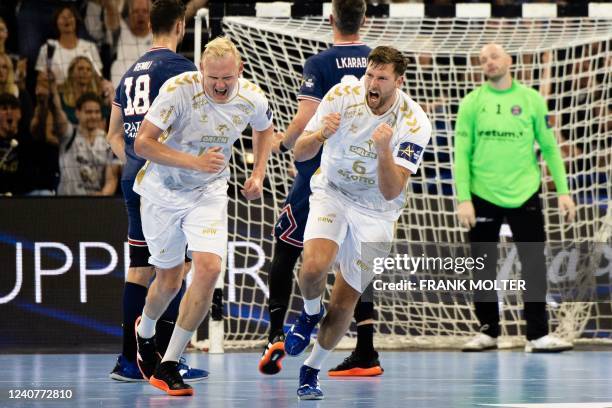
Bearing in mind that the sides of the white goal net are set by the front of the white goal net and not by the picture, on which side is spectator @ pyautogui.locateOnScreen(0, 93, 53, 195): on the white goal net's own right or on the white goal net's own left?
on the white goal net's own right

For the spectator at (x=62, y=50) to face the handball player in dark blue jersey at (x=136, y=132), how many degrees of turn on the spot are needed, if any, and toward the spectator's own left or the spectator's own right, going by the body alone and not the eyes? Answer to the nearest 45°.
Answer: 0° — they already face them

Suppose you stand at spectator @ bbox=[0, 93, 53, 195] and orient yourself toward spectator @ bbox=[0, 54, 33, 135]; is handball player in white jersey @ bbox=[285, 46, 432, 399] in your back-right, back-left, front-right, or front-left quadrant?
back-right

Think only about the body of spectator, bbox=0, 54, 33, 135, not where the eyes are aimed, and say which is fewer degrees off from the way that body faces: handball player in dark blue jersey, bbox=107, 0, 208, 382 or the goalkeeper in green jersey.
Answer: the handball player in dark blue jersey

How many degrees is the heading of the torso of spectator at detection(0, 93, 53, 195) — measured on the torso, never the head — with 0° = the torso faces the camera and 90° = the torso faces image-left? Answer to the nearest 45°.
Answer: approximately 0°

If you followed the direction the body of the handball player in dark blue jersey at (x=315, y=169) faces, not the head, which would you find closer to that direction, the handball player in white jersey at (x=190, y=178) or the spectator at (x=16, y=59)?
the spectator

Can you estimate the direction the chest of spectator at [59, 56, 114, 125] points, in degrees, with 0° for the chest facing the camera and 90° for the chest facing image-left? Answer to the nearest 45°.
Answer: approximately 0°

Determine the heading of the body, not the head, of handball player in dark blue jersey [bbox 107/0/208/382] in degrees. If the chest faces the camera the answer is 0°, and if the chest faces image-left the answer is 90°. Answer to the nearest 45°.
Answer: approximately 225°

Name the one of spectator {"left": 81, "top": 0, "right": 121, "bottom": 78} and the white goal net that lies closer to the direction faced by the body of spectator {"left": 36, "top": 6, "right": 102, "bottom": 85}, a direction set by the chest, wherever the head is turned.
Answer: the white goal net
